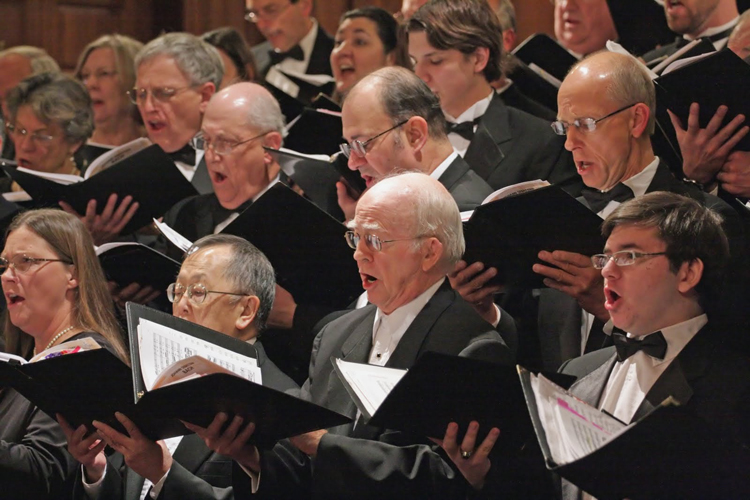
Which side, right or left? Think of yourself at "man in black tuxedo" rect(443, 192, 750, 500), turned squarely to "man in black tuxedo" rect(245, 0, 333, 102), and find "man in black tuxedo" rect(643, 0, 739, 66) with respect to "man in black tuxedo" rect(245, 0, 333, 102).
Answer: right

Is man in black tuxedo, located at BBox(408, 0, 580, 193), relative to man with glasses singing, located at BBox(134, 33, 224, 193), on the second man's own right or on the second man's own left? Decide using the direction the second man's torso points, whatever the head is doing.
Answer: on the second man's own left

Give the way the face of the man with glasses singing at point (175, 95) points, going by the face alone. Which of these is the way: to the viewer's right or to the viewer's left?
to the viewer's left

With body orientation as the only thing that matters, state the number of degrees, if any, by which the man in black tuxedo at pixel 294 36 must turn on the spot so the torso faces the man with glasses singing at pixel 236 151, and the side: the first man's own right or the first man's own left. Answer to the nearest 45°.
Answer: approximately 45° to the first man's own left

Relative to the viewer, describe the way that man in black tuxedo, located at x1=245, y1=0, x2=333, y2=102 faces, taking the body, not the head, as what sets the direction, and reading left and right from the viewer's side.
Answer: facing the viewer and to the left of the viewer

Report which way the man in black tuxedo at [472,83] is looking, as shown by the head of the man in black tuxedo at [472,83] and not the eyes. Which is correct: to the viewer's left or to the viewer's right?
to the viewer's left

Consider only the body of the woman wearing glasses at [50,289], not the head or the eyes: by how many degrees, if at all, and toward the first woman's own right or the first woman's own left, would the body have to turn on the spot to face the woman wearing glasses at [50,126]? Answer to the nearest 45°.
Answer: approximately 135° to the first woman's own right

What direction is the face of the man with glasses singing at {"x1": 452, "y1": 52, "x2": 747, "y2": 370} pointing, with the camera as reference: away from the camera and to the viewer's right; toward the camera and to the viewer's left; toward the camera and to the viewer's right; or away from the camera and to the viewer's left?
toward the camera and to the viewer's left

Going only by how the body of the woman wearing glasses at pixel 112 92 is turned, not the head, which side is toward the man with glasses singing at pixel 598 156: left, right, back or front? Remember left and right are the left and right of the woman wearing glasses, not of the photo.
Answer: left

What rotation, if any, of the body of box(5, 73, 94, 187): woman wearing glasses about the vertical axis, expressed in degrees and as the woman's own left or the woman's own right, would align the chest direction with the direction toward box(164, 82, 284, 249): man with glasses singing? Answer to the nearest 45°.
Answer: approximately 90° to the woman's own left

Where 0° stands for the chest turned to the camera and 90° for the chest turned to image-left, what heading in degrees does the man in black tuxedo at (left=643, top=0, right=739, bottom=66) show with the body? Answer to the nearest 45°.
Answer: approximately 45°

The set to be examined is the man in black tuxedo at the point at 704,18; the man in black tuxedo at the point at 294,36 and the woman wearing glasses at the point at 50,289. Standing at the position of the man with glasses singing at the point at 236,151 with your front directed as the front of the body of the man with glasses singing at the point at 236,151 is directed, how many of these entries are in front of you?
1

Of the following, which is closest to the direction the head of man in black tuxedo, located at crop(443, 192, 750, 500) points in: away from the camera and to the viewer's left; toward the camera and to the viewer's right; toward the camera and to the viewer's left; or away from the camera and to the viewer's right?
toward the camera and to the viewer's left

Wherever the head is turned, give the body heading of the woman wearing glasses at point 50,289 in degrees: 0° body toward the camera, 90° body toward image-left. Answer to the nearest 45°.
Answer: approximately 45°

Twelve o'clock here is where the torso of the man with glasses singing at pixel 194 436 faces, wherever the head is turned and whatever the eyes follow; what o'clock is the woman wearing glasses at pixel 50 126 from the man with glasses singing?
The woman wearing glasses is roughly at 4 o'clock from the man with glasses singing.

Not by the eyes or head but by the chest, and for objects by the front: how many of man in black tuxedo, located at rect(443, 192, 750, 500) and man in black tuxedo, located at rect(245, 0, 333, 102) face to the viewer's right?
0

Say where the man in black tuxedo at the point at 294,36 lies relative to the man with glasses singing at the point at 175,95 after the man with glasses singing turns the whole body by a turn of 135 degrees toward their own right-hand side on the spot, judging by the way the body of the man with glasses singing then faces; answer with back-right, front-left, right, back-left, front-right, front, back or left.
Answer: front-right

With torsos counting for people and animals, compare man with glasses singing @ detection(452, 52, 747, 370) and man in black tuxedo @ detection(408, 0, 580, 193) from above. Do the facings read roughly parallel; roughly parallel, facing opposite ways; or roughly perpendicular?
roughly parallel
